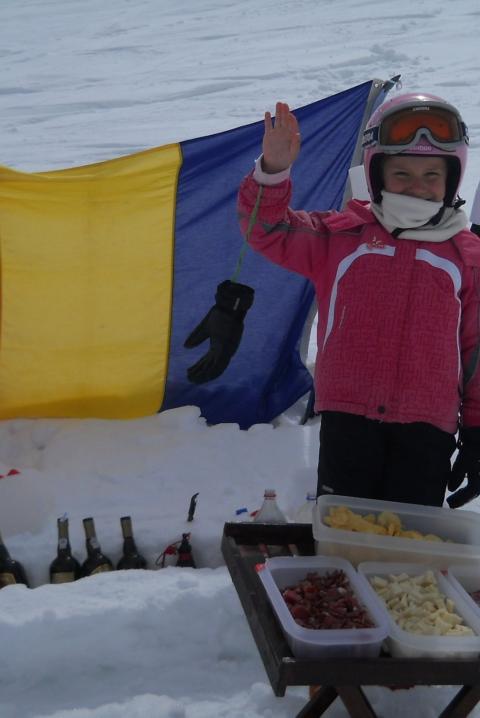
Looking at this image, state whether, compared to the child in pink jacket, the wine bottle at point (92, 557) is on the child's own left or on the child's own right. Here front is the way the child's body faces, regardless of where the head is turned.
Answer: on the child's own right

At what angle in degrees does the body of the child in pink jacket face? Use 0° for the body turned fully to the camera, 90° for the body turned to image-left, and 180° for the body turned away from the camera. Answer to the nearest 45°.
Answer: approximately 0°

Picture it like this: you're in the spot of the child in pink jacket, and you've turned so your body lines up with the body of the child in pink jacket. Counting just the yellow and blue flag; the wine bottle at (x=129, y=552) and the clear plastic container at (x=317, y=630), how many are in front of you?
1

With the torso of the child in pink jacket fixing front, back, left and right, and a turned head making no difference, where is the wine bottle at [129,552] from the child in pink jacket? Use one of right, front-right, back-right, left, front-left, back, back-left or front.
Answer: back-right

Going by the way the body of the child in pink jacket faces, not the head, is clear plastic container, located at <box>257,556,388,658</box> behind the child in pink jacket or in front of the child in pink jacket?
in front
